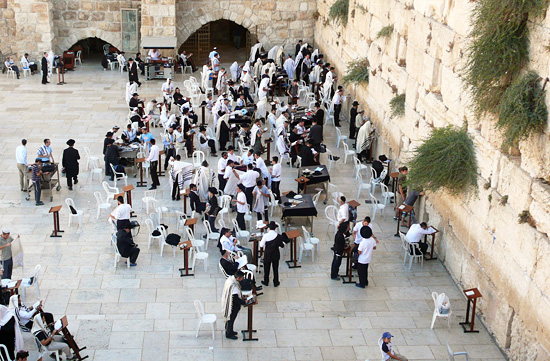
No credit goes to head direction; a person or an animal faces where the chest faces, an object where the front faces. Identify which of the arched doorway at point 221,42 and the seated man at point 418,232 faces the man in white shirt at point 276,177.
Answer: the arched doorway

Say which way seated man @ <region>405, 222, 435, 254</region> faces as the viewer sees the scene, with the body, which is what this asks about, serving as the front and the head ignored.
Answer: to the viewer's right

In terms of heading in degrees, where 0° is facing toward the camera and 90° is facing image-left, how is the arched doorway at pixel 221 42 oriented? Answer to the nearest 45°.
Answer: approximately 0°

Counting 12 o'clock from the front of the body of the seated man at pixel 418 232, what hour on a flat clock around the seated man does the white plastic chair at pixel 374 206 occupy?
The white plastic chair is roughly at 8 o'clock from the seated man.

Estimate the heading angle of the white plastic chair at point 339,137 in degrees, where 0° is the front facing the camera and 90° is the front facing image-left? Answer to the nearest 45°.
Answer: approximately 270°

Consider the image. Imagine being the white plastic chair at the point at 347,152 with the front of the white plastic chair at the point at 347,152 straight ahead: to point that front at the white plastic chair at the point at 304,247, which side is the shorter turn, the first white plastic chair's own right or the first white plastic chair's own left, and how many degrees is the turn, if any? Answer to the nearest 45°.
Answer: approximately 90° to the first white plastic chair's own right

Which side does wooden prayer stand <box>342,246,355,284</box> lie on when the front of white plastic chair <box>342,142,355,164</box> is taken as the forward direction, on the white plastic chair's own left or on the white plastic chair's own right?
on the white plastic chair's own right

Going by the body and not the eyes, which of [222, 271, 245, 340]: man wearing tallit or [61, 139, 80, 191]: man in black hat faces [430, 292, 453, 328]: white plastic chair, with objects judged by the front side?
the man wearing tallit

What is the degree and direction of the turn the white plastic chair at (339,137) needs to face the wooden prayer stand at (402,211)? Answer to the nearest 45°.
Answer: approximately 90° to its right

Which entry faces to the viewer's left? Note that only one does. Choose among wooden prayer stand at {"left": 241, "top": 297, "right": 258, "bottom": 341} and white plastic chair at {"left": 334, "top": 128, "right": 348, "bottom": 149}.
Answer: the wooden prayer stand
